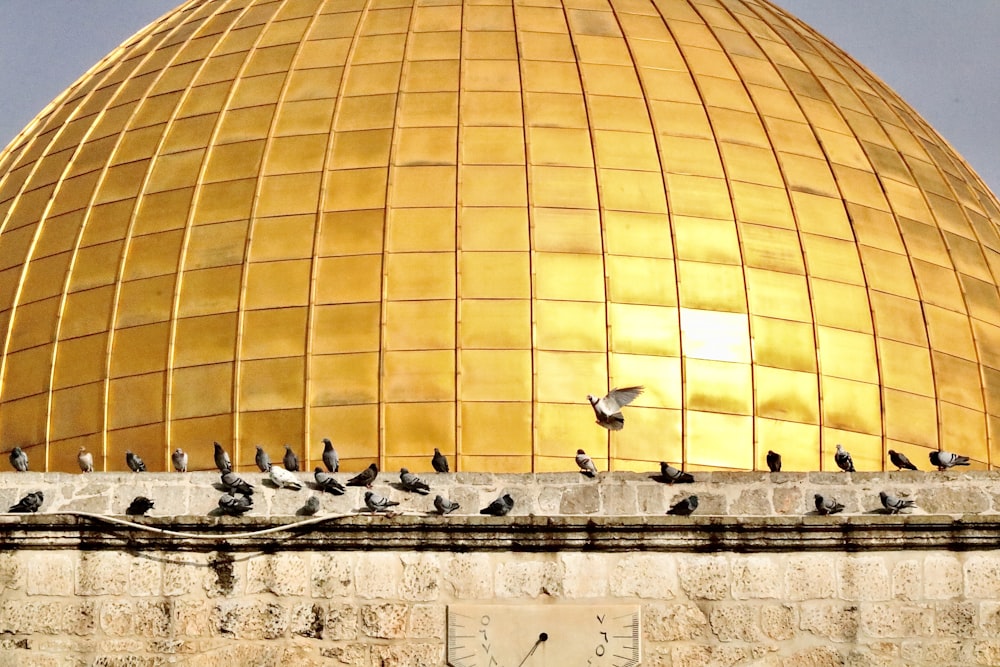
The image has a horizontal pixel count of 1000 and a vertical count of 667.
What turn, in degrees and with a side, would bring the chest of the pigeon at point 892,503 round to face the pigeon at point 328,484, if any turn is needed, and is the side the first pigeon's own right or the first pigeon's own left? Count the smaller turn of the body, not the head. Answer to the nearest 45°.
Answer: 0° — it already faces it

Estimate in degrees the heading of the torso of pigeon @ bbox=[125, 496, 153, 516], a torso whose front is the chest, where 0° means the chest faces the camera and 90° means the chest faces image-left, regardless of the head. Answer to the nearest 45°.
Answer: approximately 90°

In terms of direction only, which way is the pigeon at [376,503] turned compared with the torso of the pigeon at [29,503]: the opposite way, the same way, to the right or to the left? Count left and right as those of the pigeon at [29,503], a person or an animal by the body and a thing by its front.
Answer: the opposite way

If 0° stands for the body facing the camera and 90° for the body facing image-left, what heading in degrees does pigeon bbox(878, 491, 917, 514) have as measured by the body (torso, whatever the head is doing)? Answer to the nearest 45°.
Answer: approximately 90°

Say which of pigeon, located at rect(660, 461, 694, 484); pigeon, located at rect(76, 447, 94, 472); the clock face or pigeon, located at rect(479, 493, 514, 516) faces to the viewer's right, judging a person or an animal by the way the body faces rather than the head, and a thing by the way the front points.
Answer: pigeon, located at rect(479, 493, 514, 516)
